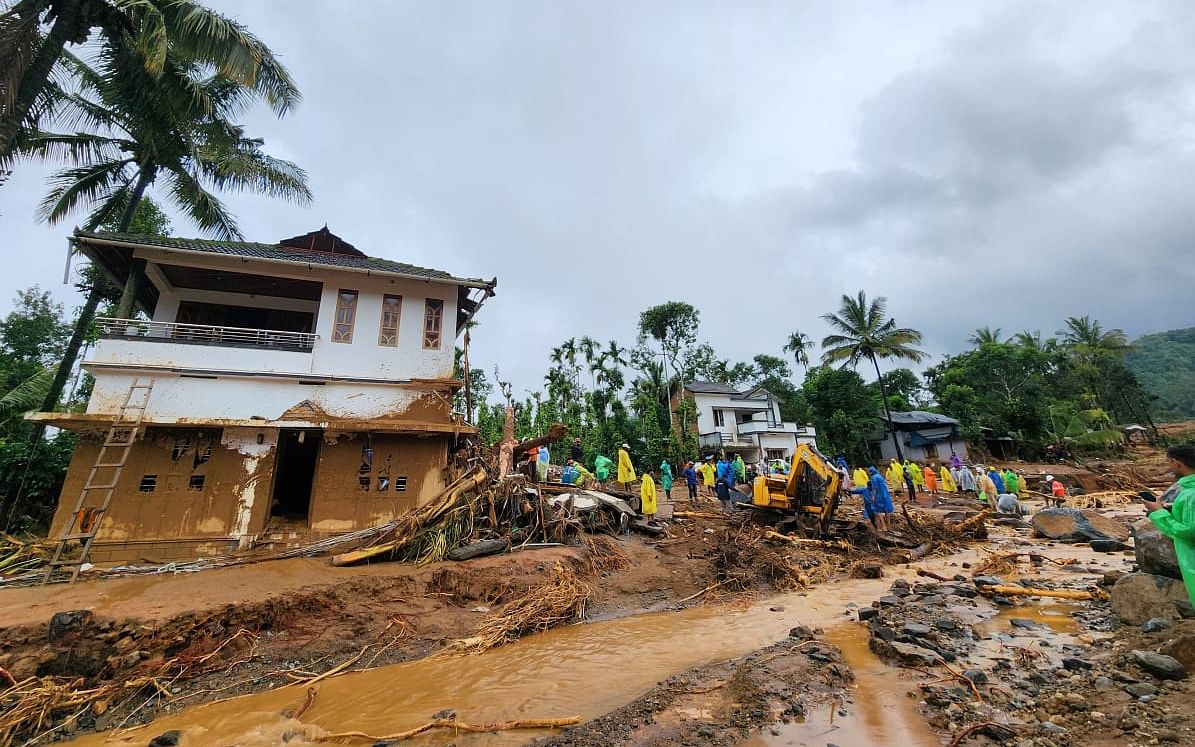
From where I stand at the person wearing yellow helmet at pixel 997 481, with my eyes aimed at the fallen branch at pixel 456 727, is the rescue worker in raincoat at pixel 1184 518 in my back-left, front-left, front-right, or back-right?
front-left

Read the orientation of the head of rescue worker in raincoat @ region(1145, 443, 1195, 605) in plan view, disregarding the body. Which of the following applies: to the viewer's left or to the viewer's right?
to the viewer's left

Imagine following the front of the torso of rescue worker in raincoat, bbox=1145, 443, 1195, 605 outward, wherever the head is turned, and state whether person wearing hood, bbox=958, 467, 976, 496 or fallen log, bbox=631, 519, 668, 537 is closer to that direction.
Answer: the fallen log

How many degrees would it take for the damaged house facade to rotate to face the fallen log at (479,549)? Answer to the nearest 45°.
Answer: approximately 45° to its left

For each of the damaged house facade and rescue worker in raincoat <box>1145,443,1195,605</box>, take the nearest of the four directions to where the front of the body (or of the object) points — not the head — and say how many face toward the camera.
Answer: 1

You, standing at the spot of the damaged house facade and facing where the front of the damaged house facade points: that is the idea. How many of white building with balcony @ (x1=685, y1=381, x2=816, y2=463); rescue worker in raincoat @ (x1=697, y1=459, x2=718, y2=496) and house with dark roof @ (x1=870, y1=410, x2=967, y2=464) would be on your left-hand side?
3

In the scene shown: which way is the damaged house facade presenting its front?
toward the camera

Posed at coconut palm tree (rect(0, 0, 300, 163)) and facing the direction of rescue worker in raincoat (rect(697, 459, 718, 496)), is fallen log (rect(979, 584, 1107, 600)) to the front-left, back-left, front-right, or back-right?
front-right

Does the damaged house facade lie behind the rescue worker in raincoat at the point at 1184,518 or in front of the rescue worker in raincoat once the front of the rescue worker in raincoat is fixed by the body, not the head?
in front

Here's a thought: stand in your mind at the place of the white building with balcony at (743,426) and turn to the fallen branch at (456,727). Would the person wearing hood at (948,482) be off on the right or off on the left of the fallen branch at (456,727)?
left

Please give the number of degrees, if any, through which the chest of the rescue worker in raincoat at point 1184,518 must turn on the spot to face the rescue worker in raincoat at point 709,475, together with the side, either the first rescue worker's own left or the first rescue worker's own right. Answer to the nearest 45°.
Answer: approximately 45° to the first rescue worker's own right

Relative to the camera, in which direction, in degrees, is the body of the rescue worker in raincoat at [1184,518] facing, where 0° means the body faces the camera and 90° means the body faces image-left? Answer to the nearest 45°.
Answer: approximately 90°

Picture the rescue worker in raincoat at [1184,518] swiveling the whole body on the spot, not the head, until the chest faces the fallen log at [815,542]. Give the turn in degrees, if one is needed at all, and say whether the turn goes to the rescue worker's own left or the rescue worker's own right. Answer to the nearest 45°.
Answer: approximately 45° to the rescue worker's own right

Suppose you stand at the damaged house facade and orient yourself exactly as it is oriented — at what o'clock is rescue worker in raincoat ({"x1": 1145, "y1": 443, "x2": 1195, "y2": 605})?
The rescue worker in raincoat is roughly at 11 o'clock from the damaged house facade.
